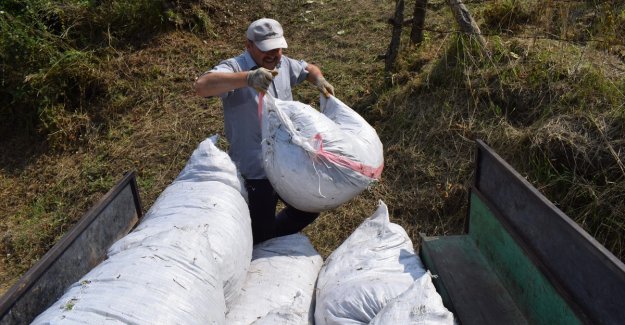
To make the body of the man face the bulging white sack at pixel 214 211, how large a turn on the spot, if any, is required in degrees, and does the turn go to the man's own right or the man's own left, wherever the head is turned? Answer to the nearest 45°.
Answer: approximately 45° to the man's own right

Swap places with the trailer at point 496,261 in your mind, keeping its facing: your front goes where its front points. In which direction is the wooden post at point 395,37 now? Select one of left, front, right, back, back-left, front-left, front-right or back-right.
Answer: back

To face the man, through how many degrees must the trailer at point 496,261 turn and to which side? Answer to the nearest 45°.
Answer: approximately 135° to its right

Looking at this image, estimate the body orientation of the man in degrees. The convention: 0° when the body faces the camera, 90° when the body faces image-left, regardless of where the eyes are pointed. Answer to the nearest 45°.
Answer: approximately 315°

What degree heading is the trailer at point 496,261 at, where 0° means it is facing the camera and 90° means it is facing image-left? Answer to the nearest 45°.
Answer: approximately 0°

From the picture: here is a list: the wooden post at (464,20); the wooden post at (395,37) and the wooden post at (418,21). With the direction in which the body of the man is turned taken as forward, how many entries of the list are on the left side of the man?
3

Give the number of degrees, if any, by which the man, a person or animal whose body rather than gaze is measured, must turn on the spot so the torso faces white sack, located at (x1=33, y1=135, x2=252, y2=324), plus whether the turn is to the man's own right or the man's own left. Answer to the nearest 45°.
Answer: approximately 45° to the man's own right
